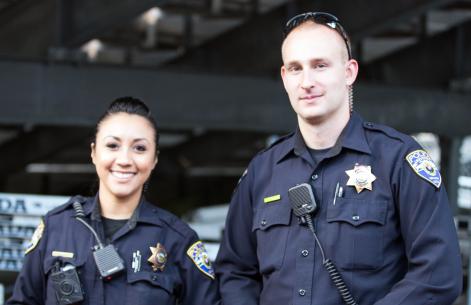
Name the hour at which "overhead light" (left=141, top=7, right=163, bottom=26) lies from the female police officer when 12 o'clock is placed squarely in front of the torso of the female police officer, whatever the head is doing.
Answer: The overhead light is roughly at 6 o'clock from the female police officer.

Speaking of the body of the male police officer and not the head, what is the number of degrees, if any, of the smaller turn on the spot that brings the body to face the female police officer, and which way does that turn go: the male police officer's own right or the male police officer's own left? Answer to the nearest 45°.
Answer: approximately 45° to the male police officer's own right

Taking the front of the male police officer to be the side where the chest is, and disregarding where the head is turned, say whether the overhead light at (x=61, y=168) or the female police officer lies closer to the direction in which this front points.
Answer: the female police officer

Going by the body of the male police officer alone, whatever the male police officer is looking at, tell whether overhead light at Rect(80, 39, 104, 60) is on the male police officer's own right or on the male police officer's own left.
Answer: on the male police officer's own right

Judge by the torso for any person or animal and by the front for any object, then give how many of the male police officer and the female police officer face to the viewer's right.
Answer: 0

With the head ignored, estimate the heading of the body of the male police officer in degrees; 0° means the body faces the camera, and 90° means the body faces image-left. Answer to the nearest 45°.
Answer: approximately 45°

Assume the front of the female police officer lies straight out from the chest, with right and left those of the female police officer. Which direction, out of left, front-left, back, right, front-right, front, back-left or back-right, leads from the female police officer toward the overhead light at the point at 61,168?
back

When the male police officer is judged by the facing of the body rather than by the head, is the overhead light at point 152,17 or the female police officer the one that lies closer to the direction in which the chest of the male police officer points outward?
the female police officer

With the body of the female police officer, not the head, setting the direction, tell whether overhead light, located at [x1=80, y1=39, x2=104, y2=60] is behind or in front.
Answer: behind

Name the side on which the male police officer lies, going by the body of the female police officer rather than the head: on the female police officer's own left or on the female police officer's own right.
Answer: on the female police officer's own left
